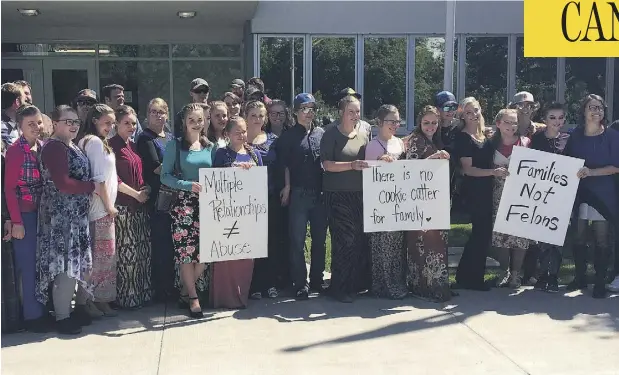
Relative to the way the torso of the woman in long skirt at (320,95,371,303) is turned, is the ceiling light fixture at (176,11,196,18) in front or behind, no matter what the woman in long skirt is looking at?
behind

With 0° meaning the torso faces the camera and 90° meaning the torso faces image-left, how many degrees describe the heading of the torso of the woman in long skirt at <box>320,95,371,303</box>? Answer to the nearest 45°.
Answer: approximately 315°

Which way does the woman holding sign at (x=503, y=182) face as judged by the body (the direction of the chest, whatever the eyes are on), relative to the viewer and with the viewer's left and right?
facing the viewer

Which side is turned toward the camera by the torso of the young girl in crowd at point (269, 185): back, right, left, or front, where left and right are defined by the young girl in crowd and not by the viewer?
front

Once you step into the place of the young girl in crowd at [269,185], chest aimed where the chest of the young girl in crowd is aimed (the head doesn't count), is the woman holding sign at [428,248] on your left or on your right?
on your left

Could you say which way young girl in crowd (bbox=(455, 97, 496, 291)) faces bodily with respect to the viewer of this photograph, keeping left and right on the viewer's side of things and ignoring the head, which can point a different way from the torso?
facing the viewer and to the right of the viewer

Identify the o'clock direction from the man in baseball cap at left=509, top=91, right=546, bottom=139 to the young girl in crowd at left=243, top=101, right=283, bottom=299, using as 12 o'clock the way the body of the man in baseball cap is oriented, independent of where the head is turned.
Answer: The young girl in crowd is roughly at 2 o'clock from the man in baseball cap.

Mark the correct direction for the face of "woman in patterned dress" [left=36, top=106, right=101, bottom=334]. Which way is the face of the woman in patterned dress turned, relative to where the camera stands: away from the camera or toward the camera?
toward the camera

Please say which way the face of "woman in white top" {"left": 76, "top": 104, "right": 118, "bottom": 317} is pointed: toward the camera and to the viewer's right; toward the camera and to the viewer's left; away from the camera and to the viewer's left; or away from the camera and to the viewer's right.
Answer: toward the camera and to the viewer's right

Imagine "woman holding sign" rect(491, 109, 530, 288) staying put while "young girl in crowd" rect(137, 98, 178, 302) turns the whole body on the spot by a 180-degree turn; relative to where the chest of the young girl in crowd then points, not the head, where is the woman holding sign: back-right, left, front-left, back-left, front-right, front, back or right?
back-right

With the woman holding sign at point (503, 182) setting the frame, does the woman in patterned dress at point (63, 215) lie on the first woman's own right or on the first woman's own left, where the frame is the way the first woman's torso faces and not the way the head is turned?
on the first woman's own right

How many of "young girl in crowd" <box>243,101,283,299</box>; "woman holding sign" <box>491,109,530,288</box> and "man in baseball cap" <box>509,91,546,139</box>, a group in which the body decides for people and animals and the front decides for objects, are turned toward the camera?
3

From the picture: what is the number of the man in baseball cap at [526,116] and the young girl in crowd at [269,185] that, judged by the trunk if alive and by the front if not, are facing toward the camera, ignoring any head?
2

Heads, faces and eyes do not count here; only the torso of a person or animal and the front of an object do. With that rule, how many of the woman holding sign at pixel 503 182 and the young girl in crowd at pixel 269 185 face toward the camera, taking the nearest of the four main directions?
2

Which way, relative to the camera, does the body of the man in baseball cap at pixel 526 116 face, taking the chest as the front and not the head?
toward the camera
